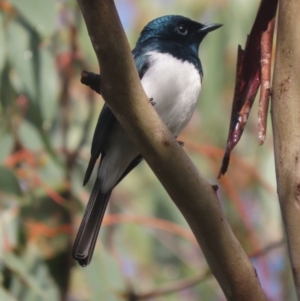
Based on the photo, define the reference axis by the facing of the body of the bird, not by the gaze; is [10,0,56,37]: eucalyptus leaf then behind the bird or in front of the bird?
behind

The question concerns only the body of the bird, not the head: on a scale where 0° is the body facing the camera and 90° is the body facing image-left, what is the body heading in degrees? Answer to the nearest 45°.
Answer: approximately 315°

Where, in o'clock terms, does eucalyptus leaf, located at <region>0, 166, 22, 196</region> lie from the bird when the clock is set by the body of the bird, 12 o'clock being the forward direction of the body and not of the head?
The eucalyptus leaf is roughly at 4 o'clock from the bird.

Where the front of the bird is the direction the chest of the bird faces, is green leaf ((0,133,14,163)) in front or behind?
behind
